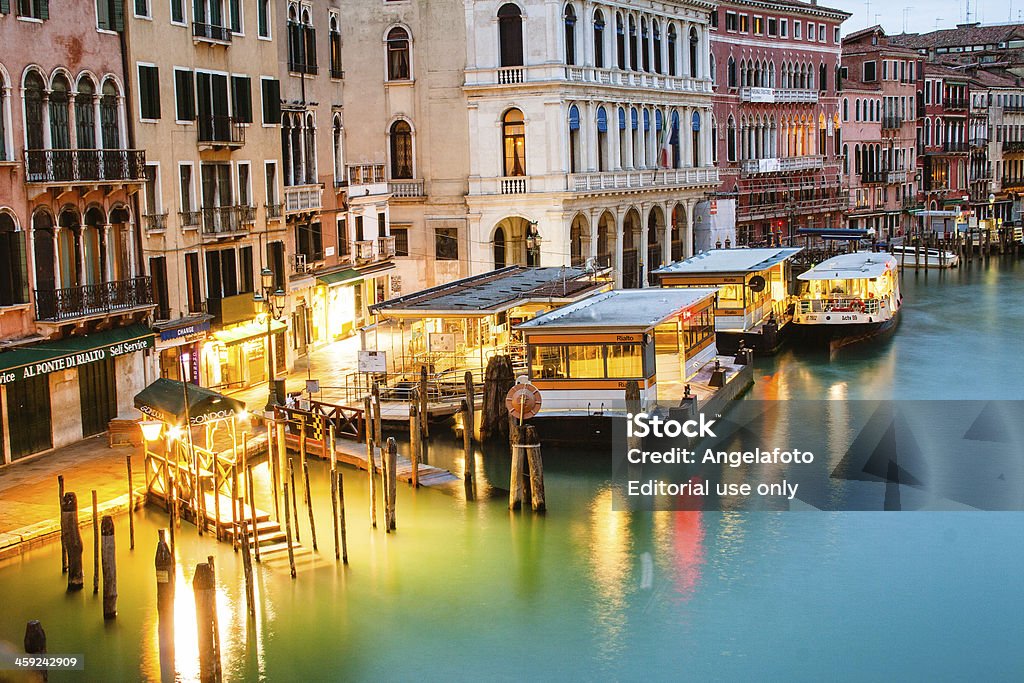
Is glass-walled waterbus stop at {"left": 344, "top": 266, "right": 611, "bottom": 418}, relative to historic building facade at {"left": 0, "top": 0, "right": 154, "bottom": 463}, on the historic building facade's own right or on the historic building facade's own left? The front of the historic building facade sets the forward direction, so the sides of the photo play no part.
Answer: on the historic building facade's own left

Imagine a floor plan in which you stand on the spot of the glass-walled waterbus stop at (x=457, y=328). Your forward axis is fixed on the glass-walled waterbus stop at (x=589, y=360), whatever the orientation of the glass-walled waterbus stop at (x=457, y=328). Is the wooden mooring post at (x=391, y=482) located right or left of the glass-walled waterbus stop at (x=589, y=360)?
right

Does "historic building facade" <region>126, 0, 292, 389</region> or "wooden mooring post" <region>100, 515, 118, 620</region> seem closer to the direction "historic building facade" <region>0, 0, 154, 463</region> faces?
the wooden mooring post

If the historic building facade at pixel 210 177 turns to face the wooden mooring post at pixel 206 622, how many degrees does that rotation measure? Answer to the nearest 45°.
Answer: approximately 45° to its right

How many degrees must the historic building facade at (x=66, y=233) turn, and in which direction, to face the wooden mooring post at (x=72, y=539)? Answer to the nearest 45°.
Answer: approximately 45° to its right

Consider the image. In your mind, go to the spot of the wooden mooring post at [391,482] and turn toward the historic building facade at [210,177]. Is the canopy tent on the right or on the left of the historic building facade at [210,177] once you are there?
left

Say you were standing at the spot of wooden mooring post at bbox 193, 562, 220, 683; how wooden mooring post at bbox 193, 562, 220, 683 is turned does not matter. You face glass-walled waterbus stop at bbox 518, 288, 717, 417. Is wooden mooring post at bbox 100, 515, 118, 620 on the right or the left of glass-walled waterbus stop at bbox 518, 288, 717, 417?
left
